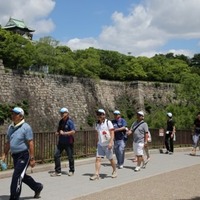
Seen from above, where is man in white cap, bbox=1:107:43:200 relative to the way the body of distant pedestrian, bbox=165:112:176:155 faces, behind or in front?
in front

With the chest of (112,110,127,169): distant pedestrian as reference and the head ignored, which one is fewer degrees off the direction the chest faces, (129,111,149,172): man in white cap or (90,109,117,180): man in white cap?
the (90,109,117,180): man in white cap

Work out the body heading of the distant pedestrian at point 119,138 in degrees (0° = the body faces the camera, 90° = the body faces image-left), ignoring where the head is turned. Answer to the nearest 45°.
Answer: approximately 45°

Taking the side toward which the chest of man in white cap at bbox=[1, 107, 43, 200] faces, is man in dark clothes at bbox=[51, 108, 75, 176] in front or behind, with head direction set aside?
behind

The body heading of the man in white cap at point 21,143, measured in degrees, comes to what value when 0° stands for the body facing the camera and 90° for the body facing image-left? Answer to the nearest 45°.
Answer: approximately 45°
